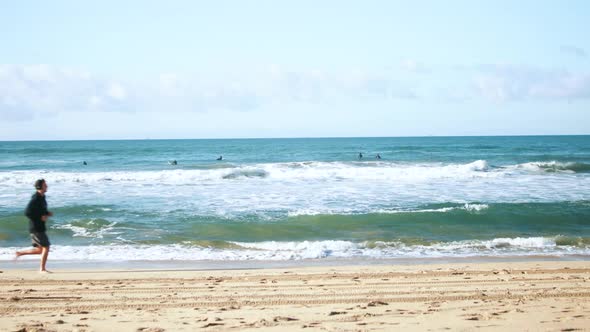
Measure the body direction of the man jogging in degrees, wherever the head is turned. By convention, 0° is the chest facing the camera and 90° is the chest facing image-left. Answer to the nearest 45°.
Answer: approximately 270°
